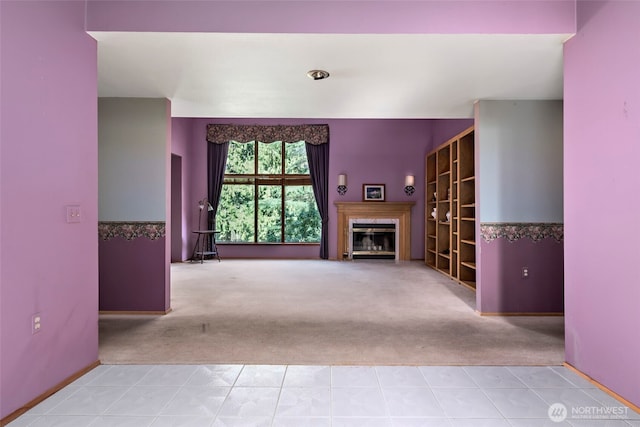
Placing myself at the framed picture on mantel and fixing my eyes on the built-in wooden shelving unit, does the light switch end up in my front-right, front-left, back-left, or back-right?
front-right

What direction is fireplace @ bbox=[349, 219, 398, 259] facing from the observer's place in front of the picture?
facing the viewer

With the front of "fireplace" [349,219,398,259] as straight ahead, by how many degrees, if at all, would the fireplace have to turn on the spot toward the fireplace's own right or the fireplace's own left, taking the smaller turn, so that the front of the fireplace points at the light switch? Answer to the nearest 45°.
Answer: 0° — it already faces it

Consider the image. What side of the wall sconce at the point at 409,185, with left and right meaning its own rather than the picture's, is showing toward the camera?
front

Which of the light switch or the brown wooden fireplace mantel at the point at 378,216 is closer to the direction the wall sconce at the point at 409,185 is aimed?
the light switch

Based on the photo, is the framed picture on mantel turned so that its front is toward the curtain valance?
no

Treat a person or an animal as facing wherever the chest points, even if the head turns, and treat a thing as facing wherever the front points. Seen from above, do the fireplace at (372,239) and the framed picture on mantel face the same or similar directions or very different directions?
same or similar directions

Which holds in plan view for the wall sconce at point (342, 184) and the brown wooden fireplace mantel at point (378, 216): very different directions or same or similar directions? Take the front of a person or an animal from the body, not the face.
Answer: same or similar directions

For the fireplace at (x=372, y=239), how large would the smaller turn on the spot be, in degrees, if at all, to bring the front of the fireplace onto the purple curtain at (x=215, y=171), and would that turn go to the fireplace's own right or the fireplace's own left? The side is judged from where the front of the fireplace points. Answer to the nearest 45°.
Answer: approximately 90° to the fireplace's own right

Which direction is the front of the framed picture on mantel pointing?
toward the camera

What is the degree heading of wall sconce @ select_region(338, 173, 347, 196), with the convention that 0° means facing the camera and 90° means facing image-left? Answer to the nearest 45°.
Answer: approximately 0°

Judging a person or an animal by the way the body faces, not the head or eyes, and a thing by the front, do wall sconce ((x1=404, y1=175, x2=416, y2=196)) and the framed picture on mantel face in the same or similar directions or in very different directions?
same or similar directions

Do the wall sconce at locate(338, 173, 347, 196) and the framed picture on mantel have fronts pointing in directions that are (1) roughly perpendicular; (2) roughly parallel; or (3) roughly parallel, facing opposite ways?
roughly parallel

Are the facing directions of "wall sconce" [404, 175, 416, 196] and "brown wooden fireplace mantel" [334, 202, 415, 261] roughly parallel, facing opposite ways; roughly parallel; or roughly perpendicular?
roughly parallel

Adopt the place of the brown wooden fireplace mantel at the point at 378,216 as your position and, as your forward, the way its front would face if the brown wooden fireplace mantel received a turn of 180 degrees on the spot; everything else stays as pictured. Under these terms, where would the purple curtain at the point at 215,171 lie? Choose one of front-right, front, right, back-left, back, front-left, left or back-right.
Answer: left

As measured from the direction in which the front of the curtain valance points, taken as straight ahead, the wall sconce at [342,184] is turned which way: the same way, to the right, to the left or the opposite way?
the same way

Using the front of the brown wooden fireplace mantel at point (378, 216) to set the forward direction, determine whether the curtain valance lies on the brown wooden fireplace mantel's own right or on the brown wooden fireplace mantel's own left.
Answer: on the brown wooden fireplace mantel's own right

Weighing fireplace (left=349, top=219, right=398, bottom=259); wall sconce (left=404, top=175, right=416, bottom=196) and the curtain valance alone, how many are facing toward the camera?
3

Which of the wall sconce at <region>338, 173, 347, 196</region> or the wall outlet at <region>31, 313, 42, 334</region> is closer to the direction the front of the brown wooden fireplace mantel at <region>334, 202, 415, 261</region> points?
the wall outlet
